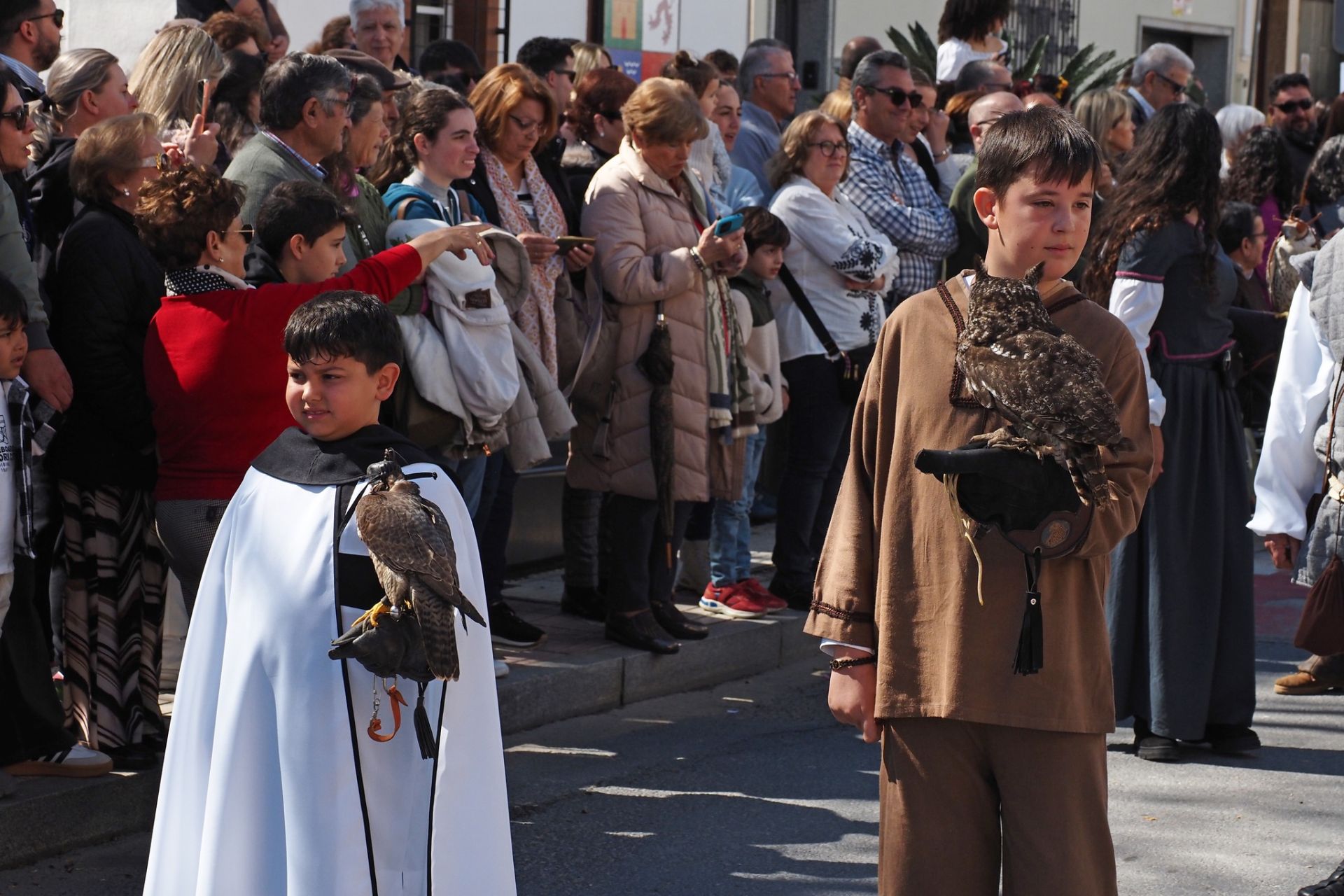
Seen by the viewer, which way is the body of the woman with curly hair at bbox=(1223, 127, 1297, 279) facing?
away from the camera

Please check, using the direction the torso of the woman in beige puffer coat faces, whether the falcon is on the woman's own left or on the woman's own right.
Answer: on the woman's own right

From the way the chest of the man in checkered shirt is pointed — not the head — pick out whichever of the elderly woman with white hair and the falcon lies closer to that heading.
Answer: the falcon

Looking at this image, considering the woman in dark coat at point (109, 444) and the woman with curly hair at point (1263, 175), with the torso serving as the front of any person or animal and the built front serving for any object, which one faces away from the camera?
the woman with curly hair

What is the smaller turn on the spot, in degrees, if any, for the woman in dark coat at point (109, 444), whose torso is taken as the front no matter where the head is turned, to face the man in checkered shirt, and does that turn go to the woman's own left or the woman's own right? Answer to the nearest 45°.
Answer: approximately 45° to the woman's own left

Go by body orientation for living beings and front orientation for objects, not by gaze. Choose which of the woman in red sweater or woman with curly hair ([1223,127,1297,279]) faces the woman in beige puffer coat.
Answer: the woman in red sweater

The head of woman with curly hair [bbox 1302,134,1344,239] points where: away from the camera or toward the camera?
away from the camera

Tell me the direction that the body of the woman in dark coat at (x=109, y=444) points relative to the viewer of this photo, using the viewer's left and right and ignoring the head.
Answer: facing to the right of the viewer
